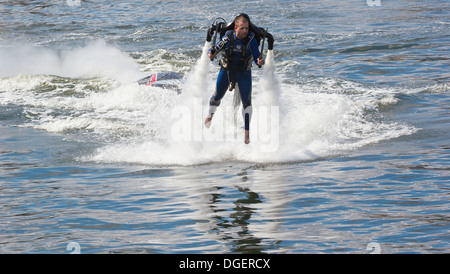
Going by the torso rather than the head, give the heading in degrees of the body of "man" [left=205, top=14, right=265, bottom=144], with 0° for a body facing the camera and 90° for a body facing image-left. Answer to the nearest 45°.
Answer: approximately 0°
